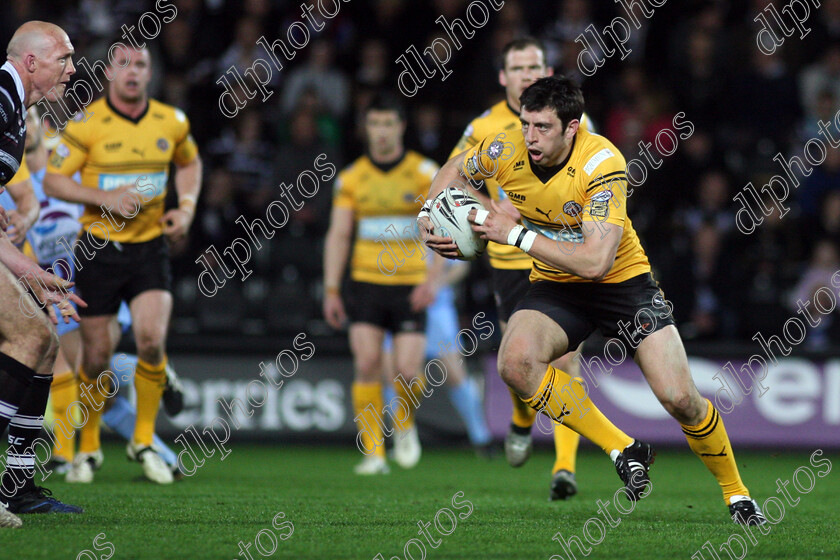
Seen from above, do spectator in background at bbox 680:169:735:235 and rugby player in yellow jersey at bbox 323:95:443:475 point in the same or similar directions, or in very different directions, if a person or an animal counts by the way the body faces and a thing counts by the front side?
same or similar directions

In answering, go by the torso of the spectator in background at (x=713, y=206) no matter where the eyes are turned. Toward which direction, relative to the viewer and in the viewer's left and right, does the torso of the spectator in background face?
facing the viewer

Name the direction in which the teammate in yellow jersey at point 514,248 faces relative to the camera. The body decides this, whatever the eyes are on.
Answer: toward the camera

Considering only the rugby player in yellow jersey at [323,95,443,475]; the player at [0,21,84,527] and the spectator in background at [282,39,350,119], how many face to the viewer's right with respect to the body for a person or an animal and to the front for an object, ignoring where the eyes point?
1

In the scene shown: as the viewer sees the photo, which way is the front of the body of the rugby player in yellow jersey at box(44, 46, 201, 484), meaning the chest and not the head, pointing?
toward the camera

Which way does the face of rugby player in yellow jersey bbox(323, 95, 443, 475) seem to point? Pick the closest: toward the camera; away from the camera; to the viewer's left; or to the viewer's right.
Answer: toward the camera

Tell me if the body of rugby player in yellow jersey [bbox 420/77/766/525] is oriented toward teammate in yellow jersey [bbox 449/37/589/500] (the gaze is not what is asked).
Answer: no

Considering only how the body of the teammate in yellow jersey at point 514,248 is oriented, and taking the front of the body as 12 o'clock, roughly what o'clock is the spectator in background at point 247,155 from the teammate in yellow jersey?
The spectator in background is roughly at 5 o'clock from the teammate in yellow jersey.

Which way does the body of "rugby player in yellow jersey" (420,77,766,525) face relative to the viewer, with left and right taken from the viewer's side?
facing the viewer and to the left of the viewer

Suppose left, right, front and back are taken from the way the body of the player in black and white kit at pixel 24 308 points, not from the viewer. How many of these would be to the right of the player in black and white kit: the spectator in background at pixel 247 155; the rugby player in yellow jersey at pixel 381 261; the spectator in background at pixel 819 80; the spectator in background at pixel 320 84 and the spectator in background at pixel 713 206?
0

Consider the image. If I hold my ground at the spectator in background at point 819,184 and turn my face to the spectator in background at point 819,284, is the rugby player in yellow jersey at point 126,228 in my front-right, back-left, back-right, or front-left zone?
front-right

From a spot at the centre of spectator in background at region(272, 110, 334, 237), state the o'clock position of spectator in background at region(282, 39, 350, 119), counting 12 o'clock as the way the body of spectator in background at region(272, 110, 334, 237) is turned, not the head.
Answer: spectator in background at region(282, 39, 350, 119) is roughly at 6 o'clock from spectator in background at region(272, 110, 334, 237).

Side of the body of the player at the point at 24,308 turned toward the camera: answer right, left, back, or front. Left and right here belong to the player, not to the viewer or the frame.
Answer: right
